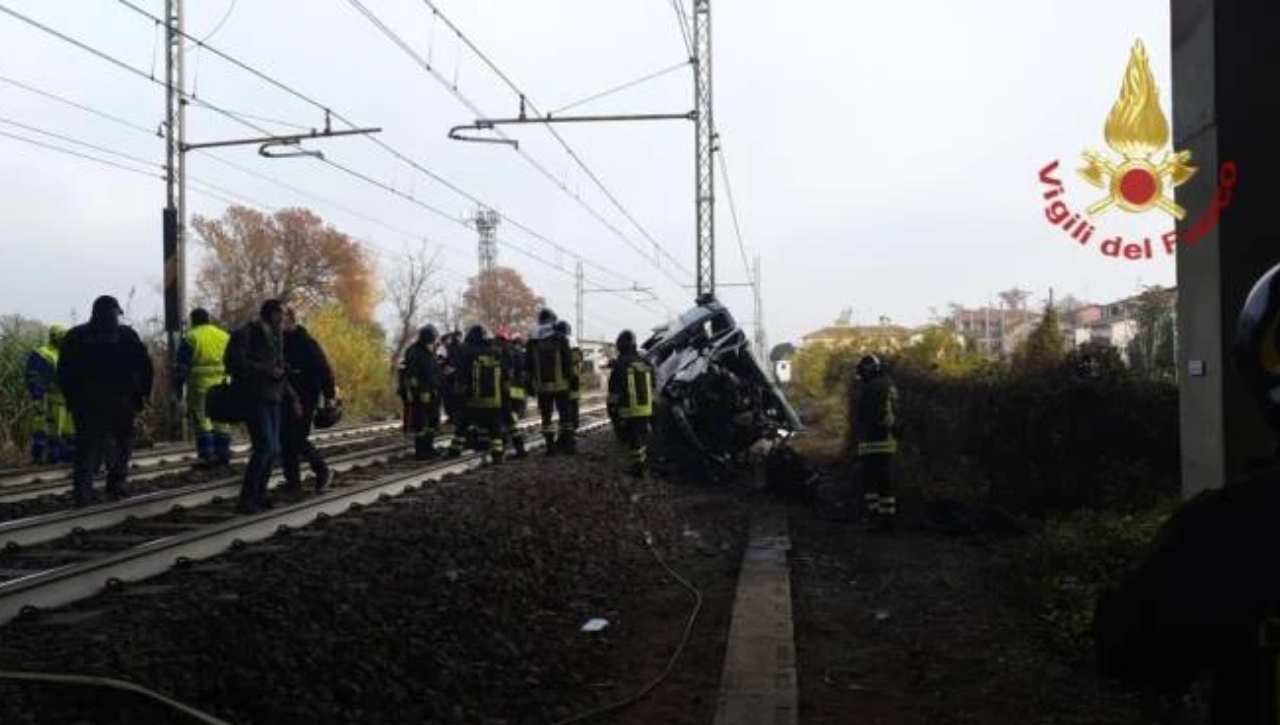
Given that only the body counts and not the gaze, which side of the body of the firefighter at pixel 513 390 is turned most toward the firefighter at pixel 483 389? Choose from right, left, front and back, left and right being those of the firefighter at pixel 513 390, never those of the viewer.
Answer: left

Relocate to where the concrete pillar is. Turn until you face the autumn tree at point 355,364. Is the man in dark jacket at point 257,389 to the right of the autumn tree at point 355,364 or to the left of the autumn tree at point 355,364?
left
